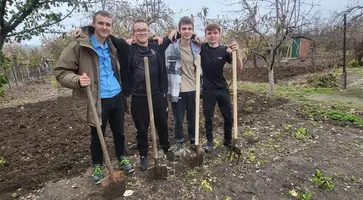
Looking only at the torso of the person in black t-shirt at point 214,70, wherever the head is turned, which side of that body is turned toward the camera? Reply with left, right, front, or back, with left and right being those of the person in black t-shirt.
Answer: front

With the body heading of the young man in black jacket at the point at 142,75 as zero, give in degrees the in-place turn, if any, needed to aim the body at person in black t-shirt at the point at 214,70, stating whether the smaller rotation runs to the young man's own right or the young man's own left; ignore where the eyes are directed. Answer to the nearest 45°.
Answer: approximately 90° to the young man's own left

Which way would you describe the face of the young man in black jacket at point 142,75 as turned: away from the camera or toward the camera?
toward the camera

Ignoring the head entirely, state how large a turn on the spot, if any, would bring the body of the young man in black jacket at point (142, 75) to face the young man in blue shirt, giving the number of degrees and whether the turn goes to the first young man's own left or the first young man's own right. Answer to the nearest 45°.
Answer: approximately 45° to the first young man's own right

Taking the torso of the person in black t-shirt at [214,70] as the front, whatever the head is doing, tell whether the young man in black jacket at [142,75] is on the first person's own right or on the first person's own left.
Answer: on the first person's own right

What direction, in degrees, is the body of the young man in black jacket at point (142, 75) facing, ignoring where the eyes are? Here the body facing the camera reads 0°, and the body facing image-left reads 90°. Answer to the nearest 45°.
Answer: approximately 0°

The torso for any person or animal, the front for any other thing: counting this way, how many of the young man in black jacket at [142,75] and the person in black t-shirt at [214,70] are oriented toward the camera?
2

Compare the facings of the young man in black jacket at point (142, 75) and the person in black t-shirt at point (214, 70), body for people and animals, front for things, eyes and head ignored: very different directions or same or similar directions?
same or similar directions

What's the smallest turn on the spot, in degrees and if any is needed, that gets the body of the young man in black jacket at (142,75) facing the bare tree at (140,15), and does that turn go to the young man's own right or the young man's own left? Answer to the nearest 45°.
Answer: approximately 180°

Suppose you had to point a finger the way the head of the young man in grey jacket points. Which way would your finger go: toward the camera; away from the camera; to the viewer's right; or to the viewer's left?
toward the camera

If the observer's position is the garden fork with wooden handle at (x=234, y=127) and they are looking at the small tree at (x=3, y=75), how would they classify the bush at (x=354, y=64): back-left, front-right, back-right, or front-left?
back-right
